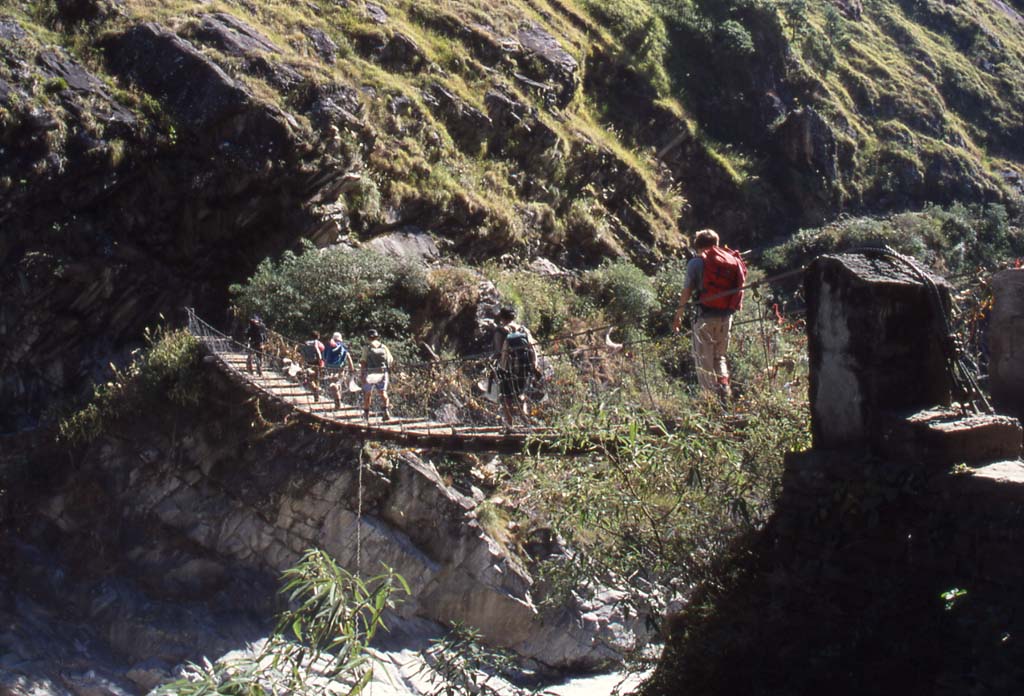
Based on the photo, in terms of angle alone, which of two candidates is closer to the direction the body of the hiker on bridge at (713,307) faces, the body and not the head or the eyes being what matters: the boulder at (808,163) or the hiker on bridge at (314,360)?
the hiker on bridge

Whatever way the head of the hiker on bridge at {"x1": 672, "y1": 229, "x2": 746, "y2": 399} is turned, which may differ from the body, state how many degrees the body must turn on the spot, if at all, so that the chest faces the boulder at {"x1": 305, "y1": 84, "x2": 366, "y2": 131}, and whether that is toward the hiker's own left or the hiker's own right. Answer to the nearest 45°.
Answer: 0° — they already face it

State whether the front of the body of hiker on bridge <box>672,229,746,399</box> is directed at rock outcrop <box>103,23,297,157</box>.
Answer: yes

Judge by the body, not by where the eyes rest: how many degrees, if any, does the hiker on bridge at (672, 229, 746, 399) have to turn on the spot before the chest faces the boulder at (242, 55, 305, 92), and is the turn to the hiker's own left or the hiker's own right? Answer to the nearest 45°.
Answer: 0° — they already face it

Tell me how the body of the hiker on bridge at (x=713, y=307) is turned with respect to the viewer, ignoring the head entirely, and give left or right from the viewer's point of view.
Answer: facing away from the viewer and to the left of the viewer

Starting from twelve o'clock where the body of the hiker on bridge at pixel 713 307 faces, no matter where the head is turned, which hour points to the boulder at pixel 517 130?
The boulder is roughly at 1 o'clock from the hiker on bridge.
